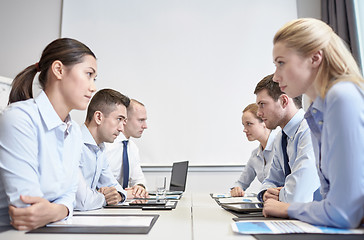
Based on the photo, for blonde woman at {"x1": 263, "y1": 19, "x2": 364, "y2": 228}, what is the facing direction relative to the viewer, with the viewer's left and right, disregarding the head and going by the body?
facing to the left of the viewer

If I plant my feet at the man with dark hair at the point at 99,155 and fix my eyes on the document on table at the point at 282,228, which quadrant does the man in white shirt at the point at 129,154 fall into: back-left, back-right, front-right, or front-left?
back-left

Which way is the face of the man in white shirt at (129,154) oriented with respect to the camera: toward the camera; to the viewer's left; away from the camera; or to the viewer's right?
to the viewer's right

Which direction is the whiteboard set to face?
toward the camera

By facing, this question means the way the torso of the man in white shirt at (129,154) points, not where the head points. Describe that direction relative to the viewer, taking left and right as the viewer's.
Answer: facing the viewer and to the right of the viewer

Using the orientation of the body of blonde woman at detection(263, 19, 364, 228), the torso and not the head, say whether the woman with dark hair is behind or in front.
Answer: in front

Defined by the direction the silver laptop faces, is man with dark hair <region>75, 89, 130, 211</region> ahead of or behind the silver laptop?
ahead

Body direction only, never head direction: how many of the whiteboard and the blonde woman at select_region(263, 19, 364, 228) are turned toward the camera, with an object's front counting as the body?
1

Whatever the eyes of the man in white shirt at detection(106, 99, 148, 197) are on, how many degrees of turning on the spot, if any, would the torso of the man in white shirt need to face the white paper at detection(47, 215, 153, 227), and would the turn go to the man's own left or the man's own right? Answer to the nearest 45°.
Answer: approximately 45° to the man's own right

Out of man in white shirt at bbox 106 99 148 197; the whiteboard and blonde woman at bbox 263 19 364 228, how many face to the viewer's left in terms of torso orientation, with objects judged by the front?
1

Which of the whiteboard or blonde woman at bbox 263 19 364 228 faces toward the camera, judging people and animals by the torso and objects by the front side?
the whiteboard

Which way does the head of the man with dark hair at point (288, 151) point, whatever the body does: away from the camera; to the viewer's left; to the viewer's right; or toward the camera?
to the viewer's left

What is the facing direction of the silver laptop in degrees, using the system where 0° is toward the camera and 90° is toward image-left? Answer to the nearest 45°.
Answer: approximately 45°
